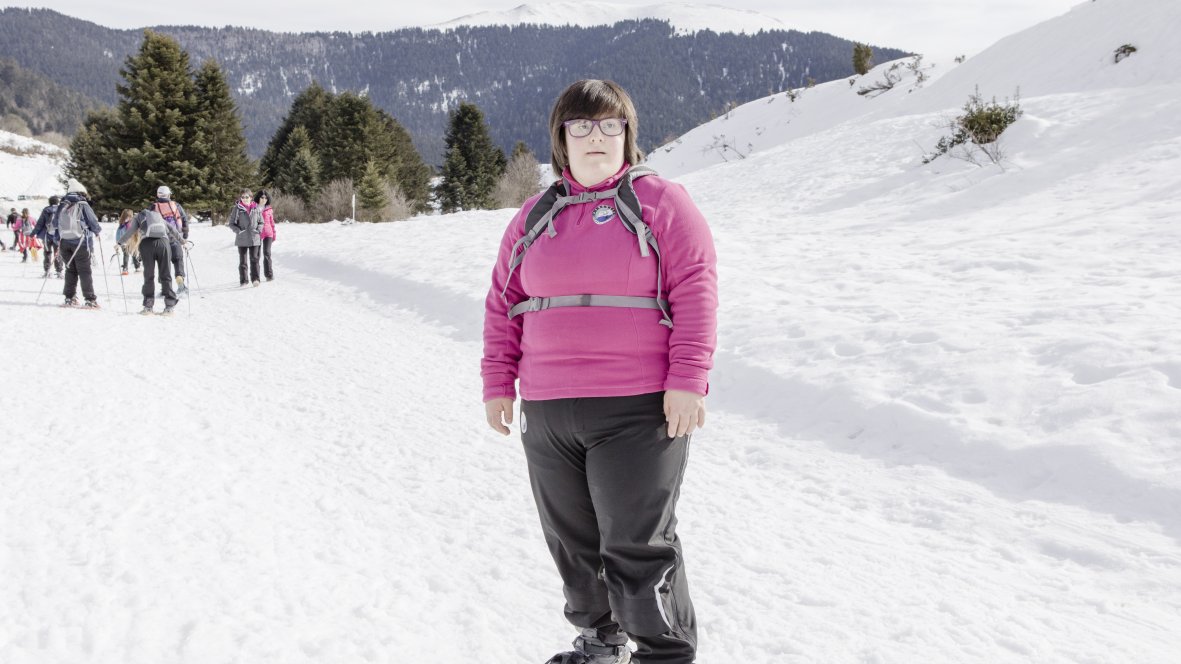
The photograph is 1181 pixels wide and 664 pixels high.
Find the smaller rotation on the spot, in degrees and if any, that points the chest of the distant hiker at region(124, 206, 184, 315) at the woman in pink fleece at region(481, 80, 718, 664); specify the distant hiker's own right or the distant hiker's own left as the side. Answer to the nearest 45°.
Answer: approximately 180°

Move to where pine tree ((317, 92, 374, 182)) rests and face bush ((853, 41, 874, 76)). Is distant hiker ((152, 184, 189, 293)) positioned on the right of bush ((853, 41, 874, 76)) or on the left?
right

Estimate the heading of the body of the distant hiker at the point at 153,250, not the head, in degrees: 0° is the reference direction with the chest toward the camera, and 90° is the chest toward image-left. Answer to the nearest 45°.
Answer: approximately 180°

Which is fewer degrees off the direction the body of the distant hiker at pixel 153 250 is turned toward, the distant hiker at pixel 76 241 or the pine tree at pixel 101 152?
the pine tree

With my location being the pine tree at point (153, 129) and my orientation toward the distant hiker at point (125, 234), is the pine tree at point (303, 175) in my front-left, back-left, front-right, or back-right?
back-left

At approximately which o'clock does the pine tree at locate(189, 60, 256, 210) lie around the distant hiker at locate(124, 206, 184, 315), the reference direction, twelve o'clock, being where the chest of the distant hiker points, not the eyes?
The pine tree is roughly at 12 o'clock from the distant hiker.

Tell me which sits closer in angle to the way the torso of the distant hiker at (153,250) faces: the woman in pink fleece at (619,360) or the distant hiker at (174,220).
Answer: the distant hiker
